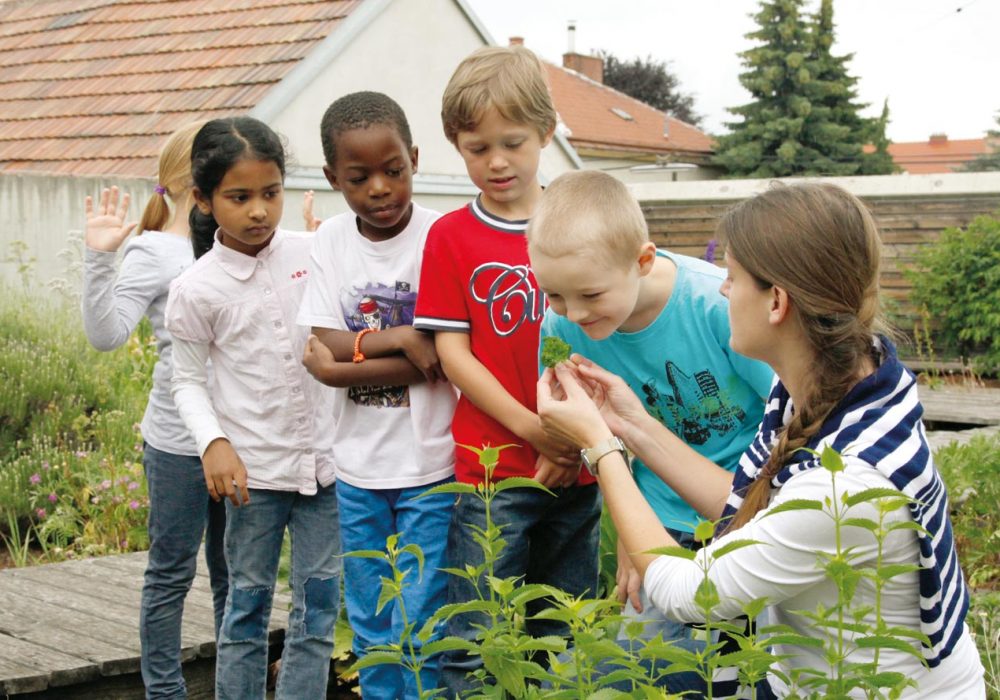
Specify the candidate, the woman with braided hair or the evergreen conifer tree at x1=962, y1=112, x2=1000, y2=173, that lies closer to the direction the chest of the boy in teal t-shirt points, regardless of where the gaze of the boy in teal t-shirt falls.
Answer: the woman with braided hair

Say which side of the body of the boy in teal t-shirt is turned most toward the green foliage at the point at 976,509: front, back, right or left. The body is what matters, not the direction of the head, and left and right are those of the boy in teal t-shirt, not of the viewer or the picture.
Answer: back

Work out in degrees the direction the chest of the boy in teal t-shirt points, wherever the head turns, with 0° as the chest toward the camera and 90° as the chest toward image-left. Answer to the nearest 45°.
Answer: approximately 45°

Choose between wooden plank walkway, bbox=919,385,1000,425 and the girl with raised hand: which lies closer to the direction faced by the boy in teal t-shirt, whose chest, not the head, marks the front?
the girl with raised hand

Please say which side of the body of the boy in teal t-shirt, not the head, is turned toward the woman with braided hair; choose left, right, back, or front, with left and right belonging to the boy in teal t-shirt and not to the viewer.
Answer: left

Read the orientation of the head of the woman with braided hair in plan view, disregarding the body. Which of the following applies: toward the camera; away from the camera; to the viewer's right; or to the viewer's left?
to the viewer's left

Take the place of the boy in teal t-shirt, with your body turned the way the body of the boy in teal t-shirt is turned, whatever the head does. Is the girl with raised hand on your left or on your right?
on your right

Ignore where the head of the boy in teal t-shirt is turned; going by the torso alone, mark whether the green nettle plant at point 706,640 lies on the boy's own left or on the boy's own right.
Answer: on the boy's own left

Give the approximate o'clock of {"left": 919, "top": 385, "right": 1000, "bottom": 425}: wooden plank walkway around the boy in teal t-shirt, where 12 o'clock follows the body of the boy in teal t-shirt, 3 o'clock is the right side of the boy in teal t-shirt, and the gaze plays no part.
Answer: The wooden plank walkway is roughly at 5 o'clock from the boy in teal t-shirt.
